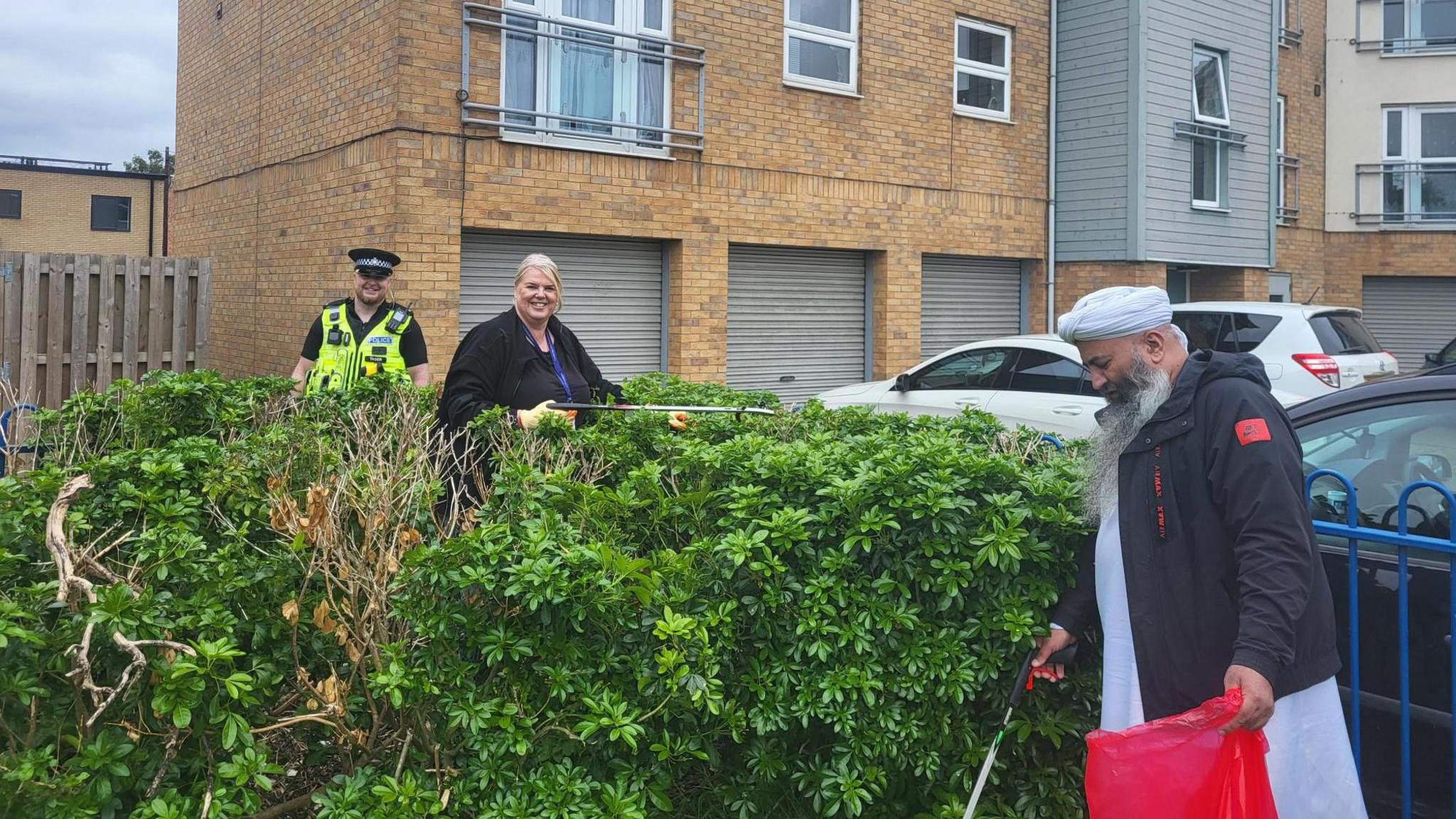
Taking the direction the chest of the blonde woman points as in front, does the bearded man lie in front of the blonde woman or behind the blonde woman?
in front

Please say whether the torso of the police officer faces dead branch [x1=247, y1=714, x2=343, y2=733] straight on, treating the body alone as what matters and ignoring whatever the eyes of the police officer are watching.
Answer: yes

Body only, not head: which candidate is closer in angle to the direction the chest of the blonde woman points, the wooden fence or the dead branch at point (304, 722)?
the dead branch

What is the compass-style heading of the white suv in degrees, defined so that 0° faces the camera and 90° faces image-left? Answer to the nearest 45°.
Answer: approximately 135°

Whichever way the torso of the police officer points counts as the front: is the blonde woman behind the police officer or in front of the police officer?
in front

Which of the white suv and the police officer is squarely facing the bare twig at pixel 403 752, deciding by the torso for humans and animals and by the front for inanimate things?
the police officer

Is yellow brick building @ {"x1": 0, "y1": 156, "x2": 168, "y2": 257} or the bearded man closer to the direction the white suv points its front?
the yellow brick building

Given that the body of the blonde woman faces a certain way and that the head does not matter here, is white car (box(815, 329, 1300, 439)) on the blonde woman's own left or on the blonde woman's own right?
on the blonde woman's own left
